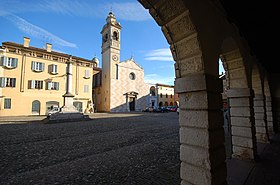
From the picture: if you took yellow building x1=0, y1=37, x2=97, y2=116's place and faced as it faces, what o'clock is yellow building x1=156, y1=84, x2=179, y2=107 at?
yellow building x1=156, y1=84, x2=179, y2=107 is roughly at 10 o'clock from yellow building x1=0, y1=37, x2=97, y2=116.

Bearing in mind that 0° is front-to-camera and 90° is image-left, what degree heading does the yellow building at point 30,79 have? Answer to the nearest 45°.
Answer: approximately 315°
